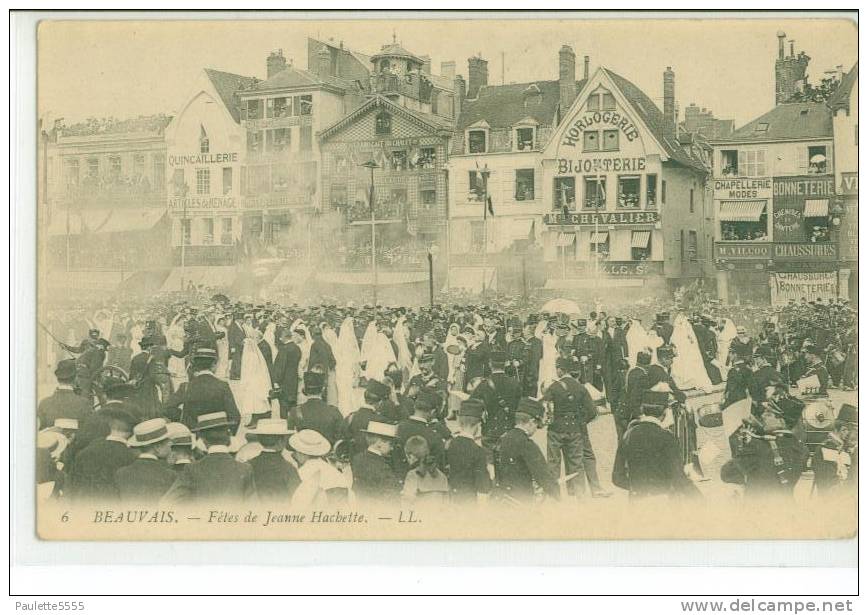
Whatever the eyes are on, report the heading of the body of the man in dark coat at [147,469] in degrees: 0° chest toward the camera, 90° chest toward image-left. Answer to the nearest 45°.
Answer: approximately 225°

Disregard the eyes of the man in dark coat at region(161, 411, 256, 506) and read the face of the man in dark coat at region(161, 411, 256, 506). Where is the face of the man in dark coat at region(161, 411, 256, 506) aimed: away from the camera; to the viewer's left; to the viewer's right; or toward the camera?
away from the camera

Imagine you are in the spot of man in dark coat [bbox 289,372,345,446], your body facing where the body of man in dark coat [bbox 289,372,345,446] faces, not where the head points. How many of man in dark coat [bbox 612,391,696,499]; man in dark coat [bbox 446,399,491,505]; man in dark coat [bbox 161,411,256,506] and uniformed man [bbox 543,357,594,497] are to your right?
3

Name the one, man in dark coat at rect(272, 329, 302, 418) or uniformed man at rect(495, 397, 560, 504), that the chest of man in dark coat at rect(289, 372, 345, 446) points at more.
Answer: the man in dark coat

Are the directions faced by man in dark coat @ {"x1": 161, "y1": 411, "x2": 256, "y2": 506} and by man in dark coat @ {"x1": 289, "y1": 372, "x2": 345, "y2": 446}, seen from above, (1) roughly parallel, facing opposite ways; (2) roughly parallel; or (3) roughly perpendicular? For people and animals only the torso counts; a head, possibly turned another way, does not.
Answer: roughly parallel

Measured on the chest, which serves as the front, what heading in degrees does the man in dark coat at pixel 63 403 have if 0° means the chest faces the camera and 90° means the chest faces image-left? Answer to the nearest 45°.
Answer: approximately 180°

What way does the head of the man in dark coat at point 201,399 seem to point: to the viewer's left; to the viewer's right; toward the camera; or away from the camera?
away from the camera

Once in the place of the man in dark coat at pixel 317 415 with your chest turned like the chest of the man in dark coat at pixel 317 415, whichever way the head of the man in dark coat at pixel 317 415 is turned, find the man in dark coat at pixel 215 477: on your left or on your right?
on your left

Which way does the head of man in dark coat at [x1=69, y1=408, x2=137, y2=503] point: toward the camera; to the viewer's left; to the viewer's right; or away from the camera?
away from the camera

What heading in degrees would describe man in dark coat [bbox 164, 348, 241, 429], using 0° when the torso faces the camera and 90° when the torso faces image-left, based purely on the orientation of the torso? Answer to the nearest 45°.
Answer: approximately 180°

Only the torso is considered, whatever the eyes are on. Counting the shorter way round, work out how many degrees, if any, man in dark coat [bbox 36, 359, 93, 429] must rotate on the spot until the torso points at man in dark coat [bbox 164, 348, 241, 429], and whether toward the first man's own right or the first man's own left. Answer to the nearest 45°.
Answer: approximately 90° to the first man's own right

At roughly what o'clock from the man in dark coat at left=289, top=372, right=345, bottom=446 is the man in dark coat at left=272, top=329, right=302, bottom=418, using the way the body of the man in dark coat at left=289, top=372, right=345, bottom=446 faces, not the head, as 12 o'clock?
the man in dark coat at left=272, top=329, right=302, bottom=418 is roughly at 11 o'clock from the man in dark coat at left=289, top=372, right=345, bottom=446.

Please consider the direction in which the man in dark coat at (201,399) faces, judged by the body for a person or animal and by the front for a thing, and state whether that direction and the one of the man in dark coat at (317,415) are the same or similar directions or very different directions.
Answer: same or similar directions

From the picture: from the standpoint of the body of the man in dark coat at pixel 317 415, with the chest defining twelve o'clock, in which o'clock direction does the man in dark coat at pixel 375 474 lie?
the man in dark coat at pixel 375 474 is roughly at 4 o'clock from the man in dark coat at pixel 317 415.
